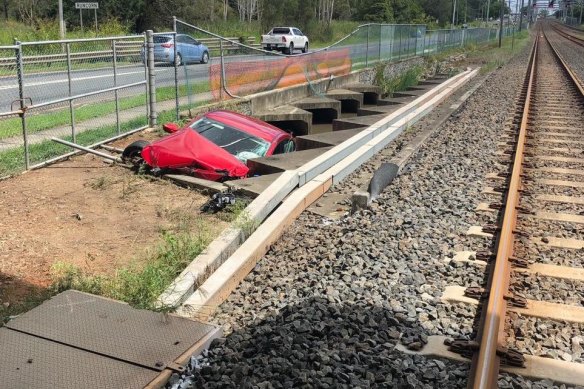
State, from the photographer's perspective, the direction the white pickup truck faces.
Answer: facing away from the viewer and to the right of the viewer

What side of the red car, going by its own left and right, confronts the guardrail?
right

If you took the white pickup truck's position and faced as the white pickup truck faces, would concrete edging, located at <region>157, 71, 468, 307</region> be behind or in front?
behind

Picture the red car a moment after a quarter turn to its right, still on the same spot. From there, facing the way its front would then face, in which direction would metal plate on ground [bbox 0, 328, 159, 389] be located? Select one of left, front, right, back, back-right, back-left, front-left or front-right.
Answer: back-left

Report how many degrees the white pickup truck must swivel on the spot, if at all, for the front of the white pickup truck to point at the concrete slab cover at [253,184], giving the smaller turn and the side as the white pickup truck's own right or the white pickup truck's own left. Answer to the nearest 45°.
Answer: approximately 135° to the white pickup truck's own right

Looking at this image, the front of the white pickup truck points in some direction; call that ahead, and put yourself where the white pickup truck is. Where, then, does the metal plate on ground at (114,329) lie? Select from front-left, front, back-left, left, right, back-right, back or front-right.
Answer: back-right

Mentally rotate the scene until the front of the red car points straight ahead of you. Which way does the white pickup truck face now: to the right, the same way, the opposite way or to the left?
the opposite way

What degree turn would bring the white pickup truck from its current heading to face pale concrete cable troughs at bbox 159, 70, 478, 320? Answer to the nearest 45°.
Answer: approximately 135° to its right
